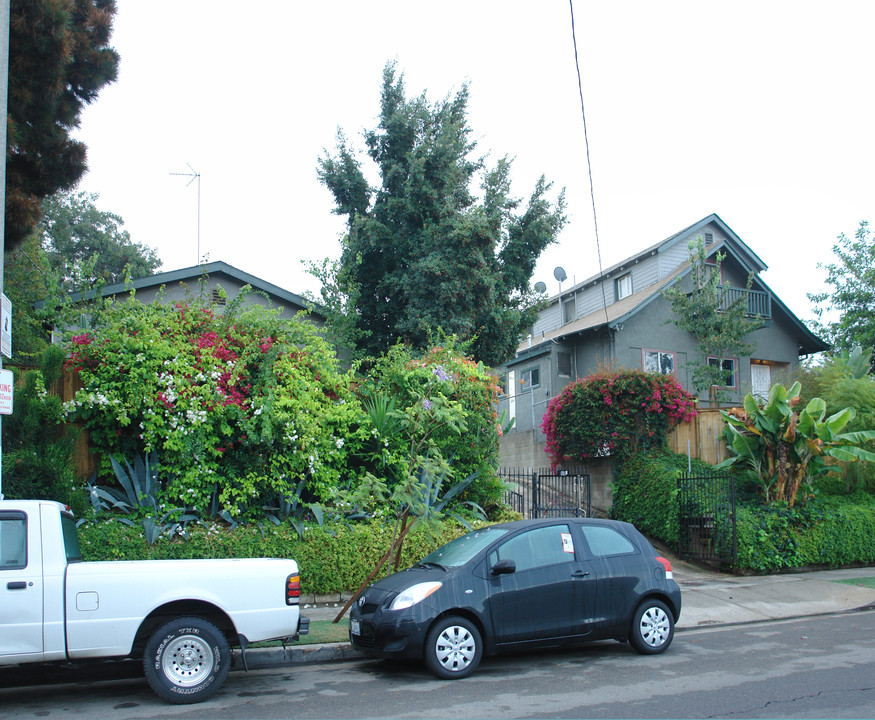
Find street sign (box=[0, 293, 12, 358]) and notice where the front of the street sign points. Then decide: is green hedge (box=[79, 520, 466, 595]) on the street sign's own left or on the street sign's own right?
on the street sign's own left

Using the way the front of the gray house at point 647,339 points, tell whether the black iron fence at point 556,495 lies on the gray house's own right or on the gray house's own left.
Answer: on the gray house's own right

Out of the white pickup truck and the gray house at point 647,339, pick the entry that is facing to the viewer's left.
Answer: the white pickup truck

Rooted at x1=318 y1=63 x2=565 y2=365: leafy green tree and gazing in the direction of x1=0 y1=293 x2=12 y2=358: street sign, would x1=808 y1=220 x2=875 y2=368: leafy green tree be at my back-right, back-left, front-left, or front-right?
back-left

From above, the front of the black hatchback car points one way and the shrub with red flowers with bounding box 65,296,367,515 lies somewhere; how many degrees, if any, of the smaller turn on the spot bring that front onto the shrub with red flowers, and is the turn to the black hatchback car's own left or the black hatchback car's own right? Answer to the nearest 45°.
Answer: approximately 90° to the black hatchback car's own right

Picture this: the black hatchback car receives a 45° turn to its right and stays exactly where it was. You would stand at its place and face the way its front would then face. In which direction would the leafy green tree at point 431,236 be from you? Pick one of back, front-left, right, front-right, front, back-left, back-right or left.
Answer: right

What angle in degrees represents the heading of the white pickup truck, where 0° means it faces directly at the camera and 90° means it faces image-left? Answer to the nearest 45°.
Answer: approximately 90°

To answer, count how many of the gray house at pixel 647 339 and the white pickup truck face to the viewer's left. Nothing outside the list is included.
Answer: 1

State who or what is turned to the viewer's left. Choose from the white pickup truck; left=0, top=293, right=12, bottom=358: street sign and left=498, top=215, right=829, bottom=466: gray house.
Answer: the white pickup truck
